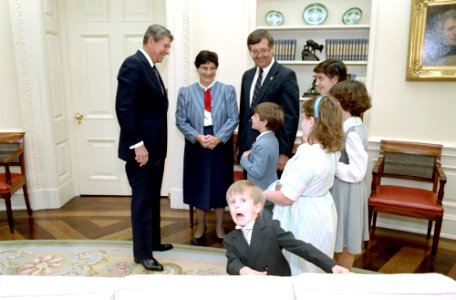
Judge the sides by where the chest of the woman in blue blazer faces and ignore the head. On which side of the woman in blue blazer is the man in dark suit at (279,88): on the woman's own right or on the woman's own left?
on the woman's own left

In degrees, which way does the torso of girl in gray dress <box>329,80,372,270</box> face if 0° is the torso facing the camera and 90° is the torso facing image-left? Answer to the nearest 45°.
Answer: approximately 90°

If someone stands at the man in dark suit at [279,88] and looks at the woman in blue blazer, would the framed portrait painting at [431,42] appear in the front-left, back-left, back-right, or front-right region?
back-right

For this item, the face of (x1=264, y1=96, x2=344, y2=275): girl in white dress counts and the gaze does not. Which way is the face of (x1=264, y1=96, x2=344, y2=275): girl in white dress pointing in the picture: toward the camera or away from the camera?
away from the camera

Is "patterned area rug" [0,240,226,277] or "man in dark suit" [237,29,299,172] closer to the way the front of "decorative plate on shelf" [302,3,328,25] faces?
the man in dark suit

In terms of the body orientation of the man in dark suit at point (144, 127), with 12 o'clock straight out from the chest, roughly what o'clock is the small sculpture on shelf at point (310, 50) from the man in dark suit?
The small sculpture on shelf is roughly at 11 o'clock from the man in dark suit.

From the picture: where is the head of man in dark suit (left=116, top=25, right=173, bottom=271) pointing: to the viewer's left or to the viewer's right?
to the viewer's right

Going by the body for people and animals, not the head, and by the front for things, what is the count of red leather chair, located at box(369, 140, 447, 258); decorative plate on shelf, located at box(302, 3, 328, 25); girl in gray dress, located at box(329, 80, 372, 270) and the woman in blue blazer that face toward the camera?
3

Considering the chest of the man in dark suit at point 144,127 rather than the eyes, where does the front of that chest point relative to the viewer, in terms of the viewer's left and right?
facing to the right of the viewer

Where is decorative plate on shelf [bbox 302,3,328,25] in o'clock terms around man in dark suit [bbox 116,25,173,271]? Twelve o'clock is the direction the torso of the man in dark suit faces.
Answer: The decorative plate on shelf is roughly at 11 o'clock from the man in dark suit.

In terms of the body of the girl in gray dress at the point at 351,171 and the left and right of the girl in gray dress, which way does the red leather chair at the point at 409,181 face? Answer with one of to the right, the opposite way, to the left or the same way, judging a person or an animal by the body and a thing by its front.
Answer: to the left
